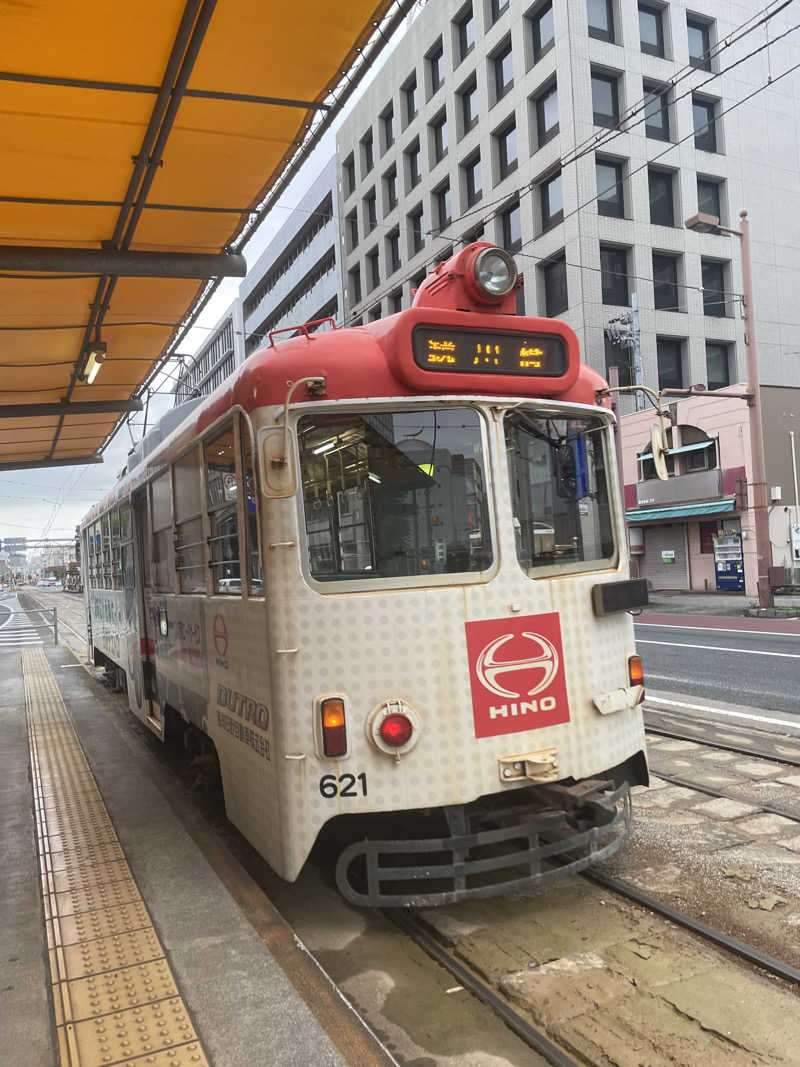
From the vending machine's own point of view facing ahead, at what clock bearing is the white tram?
The white tram is roughly at 12 o'clock from the vending machine.

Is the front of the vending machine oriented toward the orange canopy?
yes

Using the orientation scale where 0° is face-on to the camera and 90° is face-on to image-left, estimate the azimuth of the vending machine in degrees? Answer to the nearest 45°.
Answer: approximately 0°
